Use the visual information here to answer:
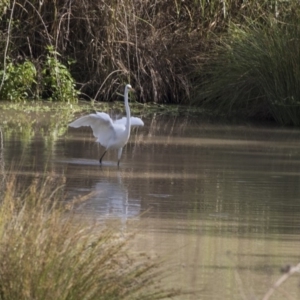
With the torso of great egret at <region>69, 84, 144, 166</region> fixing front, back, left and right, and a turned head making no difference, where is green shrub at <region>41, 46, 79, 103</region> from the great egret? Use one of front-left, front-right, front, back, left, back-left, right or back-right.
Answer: back-left

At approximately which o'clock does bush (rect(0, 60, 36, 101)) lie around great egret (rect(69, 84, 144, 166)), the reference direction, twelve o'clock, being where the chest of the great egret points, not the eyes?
The bush is roughly at 7 o'clock from the great egret.

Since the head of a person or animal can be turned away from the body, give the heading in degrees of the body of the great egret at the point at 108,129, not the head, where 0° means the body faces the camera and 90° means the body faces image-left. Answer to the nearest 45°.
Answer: approximately 315°
